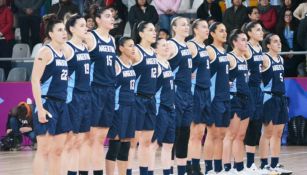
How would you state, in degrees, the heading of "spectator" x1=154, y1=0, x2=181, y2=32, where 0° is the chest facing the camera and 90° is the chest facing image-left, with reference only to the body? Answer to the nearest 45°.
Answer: approximately 0°

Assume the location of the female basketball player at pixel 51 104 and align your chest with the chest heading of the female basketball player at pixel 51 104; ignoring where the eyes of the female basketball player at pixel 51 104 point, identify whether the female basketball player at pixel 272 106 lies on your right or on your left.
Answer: on your left

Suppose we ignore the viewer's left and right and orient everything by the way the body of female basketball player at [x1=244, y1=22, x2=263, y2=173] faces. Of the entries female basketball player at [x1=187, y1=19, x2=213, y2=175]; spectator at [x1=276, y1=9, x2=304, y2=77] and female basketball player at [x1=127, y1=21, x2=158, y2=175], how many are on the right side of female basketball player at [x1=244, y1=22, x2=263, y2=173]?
2

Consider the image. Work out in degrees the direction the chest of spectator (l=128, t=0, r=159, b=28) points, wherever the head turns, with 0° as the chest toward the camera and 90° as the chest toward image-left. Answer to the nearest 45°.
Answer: approximately 0°

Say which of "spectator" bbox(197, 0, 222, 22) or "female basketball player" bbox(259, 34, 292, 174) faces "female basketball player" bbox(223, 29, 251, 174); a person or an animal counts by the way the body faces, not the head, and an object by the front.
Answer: the spectator

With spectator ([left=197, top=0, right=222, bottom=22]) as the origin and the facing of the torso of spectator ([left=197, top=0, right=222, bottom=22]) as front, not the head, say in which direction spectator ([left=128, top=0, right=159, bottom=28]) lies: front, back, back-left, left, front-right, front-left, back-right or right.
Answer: right

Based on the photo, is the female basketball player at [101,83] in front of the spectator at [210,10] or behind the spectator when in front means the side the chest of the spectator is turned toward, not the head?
in front

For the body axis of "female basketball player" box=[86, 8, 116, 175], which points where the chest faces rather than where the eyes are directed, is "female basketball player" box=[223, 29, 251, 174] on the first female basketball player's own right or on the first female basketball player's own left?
on the first female basketball player's own left
